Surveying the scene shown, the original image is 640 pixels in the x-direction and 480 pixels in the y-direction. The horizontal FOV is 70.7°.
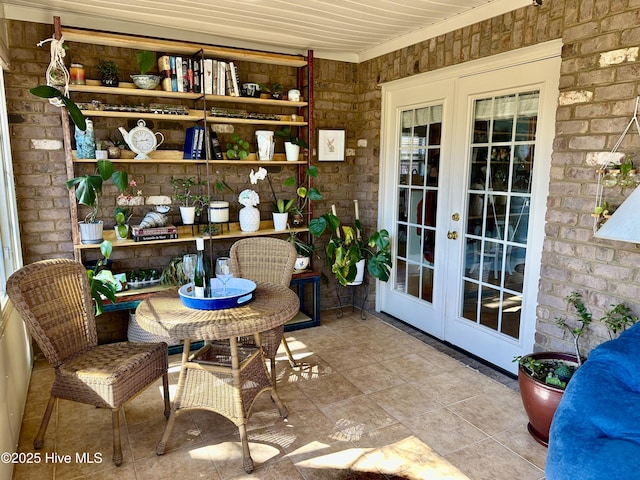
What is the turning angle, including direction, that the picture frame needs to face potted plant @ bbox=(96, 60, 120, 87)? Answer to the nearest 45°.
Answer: approximately 45° to its right

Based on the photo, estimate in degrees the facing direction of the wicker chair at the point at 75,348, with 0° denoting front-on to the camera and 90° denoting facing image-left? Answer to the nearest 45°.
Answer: approximately 315°

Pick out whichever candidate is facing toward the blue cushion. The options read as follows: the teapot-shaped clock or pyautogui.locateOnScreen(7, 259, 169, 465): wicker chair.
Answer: the wicker chair
